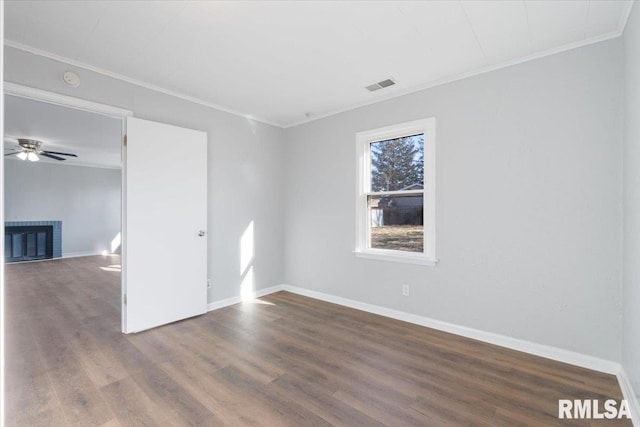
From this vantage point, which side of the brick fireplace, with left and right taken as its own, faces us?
front

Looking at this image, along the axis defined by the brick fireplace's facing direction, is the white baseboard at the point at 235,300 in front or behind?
in front

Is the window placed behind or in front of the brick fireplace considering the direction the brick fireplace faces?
in front

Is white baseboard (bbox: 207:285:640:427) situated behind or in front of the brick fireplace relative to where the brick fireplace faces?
in front

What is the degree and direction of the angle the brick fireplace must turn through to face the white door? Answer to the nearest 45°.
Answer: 0° — it already faces it

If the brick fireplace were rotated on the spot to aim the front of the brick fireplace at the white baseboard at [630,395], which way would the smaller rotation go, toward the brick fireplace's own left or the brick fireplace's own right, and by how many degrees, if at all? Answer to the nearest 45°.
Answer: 0° — it already faces it

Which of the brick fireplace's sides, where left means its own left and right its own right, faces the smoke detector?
front
